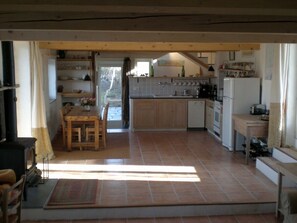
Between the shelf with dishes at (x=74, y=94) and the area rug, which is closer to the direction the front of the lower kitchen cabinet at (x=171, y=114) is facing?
the area rug

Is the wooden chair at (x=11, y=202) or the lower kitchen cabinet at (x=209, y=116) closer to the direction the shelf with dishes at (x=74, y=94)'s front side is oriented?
the wooden chair

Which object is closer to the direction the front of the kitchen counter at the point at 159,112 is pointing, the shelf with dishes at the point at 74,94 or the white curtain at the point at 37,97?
the white curtain

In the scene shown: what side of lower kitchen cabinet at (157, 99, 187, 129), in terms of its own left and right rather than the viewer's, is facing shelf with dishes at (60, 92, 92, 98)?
right
